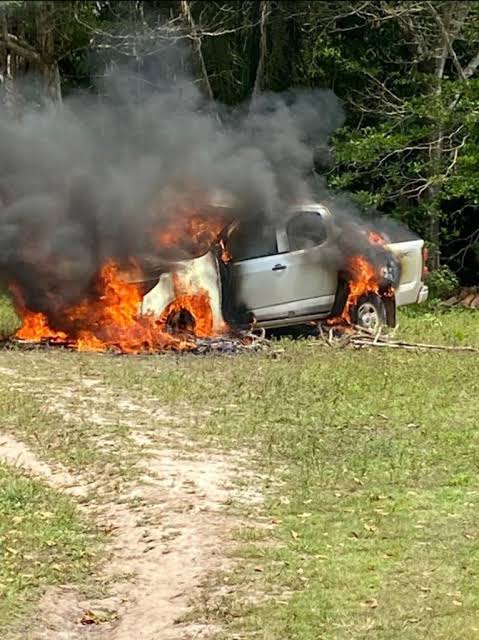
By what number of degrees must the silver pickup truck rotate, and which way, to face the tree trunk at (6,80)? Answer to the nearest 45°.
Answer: approximately 45° to its right

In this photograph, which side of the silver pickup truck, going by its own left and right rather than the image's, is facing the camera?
left

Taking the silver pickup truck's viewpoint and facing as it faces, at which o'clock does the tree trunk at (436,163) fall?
The tree trunk is roughly at 4 o'clock from the silver pickup truck.

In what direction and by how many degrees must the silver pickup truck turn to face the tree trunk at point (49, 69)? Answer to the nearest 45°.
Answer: approximately 45° to its right
